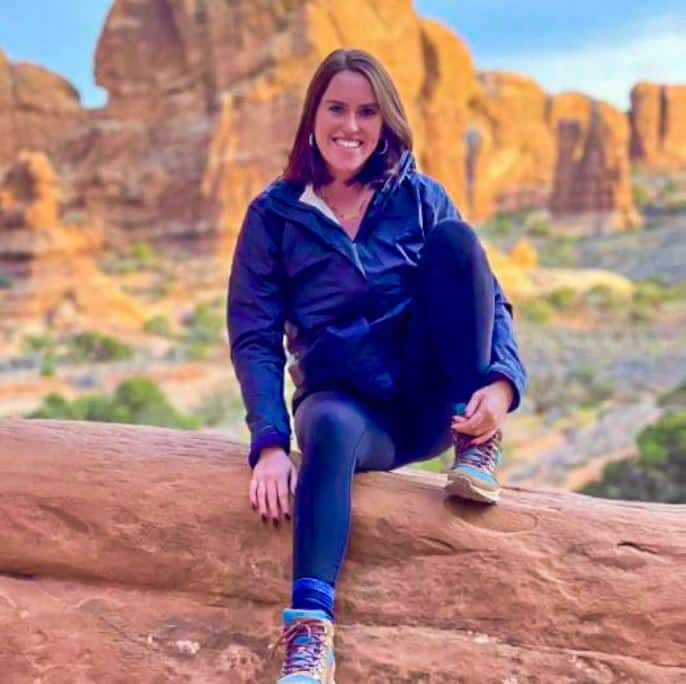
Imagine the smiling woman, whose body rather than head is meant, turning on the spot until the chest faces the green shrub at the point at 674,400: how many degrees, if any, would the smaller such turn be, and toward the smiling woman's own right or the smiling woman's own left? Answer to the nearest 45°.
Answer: approximately 180°

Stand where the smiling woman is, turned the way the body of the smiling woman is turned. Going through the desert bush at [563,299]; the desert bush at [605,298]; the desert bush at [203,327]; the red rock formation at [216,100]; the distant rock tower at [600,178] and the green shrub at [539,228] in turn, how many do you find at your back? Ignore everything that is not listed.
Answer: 6

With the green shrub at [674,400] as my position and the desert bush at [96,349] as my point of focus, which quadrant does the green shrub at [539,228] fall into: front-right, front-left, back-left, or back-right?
front-right

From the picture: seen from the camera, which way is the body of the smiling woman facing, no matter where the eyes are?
toward the camera

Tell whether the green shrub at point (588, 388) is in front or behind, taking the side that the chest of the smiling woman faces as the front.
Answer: behind

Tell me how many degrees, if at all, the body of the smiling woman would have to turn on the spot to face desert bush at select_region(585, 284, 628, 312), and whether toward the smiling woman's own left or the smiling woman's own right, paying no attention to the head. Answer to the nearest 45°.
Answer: approximately 180°

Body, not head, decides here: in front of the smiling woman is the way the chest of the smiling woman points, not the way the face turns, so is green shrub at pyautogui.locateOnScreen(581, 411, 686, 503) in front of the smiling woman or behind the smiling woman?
behind

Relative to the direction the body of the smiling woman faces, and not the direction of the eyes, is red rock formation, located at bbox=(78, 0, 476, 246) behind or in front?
behind

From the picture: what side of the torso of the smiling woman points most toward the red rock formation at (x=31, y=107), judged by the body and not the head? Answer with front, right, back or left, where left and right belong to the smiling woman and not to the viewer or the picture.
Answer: back

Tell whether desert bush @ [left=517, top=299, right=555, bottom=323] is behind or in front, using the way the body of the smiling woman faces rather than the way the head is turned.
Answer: behind

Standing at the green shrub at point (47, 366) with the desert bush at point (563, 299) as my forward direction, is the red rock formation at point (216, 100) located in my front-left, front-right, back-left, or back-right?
front-left

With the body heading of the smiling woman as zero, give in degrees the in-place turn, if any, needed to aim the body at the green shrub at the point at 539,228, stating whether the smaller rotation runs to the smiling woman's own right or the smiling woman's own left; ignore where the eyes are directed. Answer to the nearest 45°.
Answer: approximately 180°

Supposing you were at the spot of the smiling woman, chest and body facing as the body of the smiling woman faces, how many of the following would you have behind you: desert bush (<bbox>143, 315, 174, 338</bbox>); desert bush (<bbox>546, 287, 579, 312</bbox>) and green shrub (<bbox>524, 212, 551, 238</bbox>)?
3

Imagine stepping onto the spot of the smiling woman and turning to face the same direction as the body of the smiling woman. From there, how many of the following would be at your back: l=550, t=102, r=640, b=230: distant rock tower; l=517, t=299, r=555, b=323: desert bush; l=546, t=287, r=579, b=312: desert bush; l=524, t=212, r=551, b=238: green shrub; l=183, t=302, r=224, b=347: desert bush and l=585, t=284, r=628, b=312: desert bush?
6
